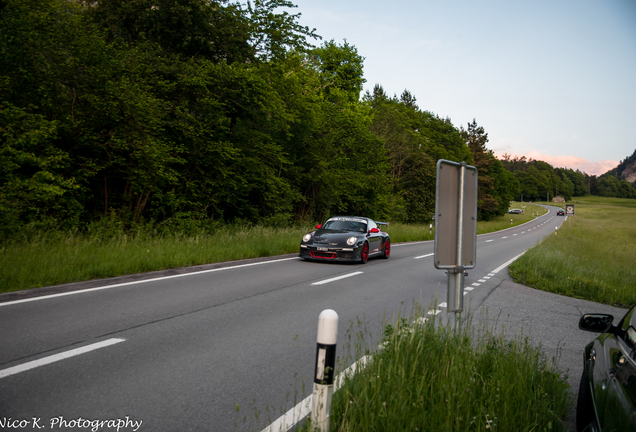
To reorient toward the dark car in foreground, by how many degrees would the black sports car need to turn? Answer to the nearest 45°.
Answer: approximately 45° to its left

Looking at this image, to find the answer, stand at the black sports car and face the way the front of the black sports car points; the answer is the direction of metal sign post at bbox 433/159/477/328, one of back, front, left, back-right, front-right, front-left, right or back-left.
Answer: front-left

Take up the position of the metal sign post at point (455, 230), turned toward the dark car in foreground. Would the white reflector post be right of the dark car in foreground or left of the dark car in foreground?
right

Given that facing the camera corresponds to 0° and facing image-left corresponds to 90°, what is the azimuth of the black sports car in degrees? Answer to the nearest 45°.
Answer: approximately 45°

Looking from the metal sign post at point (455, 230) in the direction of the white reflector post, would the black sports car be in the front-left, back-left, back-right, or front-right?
back-right

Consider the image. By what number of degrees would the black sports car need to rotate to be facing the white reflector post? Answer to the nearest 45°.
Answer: approximately 45° to its left
